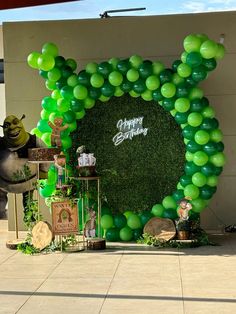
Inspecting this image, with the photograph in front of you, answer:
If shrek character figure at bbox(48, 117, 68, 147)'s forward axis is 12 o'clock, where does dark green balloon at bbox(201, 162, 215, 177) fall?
The dark green balloon is roughly at 9 o'clock from the shrek character figure.

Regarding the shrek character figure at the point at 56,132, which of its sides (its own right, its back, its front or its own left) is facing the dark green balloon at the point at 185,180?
left

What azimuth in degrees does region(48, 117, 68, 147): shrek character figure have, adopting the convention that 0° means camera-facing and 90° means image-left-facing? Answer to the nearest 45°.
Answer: approximately 0°

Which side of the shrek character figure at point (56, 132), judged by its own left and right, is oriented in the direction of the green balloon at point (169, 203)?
left

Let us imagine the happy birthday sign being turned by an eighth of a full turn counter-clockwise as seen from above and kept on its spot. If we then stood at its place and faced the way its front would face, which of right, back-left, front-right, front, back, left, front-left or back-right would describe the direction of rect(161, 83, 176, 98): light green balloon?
front

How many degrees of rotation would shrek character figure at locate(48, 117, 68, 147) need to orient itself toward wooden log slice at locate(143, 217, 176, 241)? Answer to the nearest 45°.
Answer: approximately 90° to its left

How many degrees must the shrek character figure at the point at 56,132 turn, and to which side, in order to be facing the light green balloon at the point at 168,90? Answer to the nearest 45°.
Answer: approximately 90° to its left

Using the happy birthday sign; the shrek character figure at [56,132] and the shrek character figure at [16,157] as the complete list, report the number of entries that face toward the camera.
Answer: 3

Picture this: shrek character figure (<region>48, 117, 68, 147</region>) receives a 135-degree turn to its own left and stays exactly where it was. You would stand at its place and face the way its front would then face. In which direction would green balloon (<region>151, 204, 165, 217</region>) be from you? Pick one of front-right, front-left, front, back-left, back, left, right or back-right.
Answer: front-right

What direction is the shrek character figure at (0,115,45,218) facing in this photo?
toward the camera
